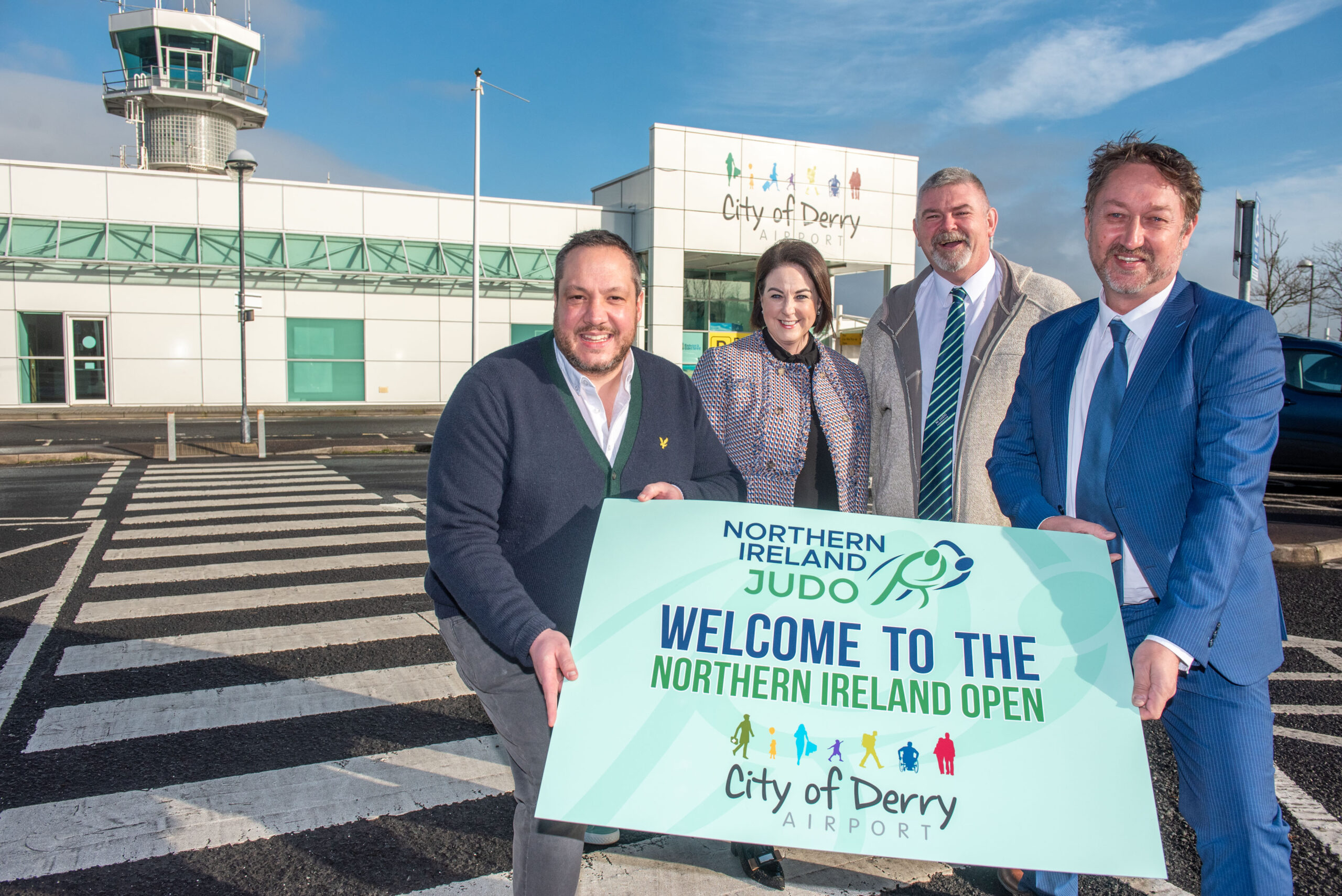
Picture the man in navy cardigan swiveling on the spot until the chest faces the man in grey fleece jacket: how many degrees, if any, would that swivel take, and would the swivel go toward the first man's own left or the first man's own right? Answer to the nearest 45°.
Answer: approximately 90° to the first man's own left

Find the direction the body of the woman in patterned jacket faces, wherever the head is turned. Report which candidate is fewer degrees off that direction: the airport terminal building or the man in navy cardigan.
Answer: the man in navy cardigan

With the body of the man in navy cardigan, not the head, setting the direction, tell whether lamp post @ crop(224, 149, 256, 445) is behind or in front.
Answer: behind

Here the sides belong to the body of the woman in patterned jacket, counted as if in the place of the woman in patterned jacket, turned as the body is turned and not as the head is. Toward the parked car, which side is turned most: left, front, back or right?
left

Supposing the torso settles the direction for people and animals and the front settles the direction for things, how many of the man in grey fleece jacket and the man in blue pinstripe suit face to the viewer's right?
0

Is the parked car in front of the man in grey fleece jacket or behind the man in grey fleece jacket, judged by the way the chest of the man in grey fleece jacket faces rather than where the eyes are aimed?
behind

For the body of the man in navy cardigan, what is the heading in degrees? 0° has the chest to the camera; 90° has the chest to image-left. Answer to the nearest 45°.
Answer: approximately 315°

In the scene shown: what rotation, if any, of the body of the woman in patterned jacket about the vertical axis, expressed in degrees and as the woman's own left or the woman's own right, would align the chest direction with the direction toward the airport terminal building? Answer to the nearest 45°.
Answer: approximately 180°

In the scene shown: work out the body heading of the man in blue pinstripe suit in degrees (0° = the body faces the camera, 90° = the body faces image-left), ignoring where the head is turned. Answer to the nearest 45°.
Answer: approximately 45°
